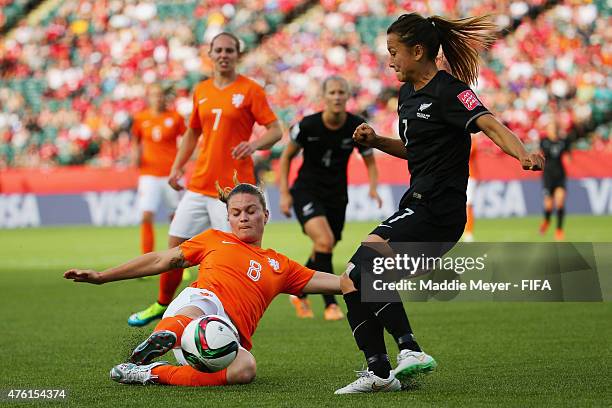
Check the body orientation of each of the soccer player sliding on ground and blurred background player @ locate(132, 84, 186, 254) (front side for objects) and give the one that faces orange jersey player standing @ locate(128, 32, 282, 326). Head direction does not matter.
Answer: the blurred background player

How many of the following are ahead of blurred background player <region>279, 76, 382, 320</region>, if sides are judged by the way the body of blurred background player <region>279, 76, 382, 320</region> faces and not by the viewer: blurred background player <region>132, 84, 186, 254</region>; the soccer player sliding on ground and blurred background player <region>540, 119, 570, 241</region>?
1

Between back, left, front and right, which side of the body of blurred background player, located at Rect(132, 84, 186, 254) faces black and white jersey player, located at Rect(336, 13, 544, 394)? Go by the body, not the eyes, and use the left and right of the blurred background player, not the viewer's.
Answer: front

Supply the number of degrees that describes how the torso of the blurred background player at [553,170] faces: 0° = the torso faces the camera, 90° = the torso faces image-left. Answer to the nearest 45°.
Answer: approximately 0°

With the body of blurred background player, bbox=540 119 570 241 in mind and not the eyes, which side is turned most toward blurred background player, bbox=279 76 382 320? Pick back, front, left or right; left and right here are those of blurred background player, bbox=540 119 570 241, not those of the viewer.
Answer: front

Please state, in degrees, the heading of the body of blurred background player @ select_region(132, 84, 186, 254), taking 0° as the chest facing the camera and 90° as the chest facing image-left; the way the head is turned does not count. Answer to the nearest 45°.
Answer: approximately 0°

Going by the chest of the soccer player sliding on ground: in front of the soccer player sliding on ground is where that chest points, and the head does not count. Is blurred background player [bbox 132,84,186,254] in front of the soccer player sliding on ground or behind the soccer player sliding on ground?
behind

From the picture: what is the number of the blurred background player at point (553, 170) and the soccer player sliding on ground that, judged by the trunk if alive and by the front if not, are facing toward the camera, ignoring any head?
2

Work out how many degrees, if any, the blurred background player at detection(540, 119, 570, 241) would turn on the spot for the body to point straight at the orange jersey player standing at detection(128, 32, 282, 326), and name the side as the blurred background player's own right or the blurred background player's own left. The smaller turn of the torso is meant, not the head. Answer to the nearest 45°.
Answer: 0° — they already face them

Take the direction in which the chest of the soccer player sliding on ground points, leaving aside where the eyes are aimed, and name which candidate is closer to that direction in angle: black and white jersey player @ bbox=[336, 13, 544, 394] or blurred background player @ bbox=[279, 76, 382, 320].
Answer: the black and white jersey player
